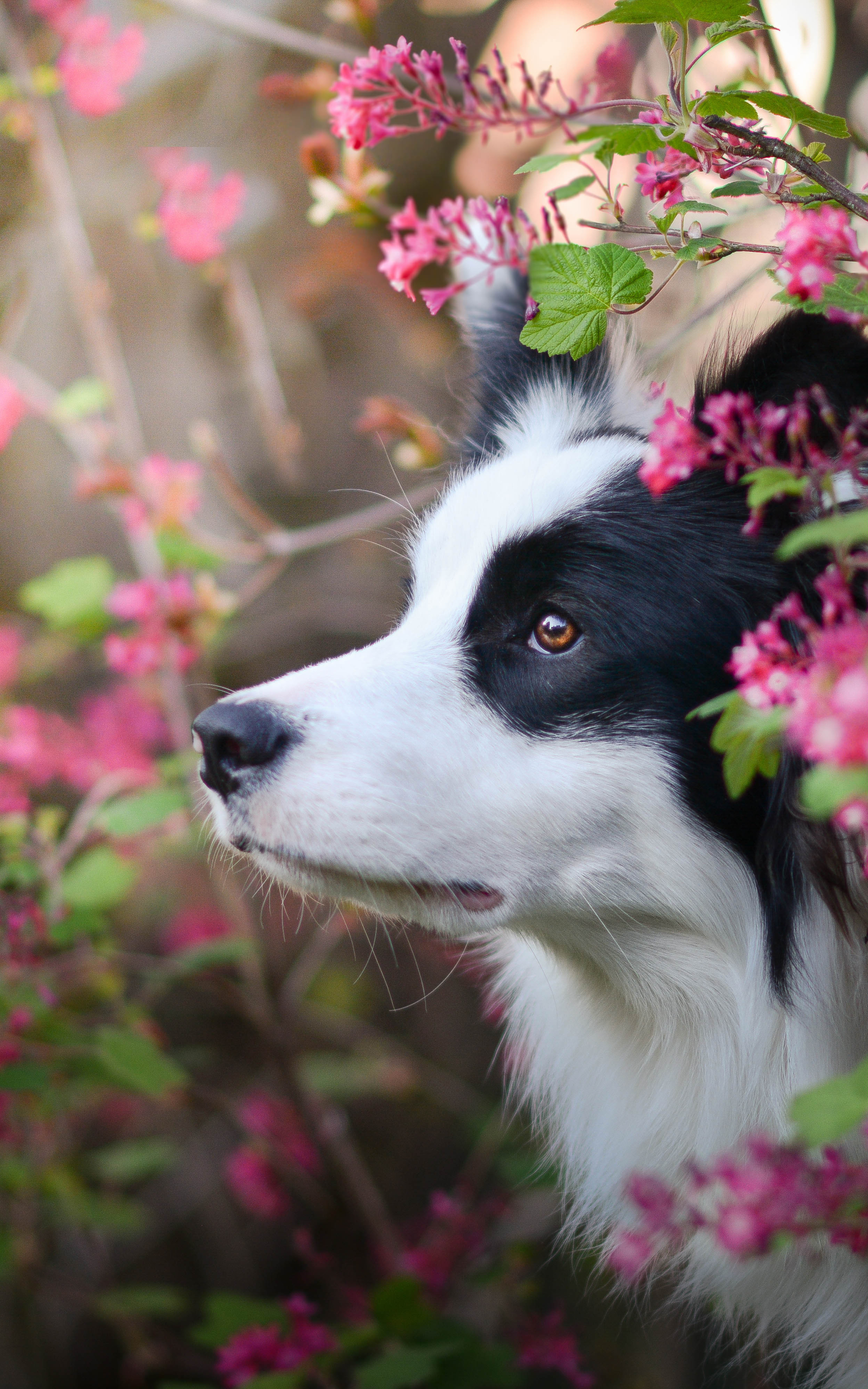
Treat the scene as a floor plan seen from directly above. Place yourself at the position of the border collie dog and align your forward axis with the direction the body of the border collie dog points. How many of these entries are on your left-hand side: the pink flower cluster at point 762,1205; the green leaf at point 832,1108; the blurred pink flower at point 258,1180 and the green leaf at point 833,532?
3

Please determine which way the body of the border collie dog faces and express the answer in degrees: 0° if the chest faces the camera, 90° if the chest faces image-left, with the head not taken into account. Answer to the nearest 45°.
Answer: approximately 90°

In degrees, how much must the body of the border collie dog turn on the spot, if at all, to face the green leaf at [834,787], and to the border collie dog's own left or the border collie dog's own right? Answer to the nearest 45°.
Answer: approximately 90° to the border collie dog's own left

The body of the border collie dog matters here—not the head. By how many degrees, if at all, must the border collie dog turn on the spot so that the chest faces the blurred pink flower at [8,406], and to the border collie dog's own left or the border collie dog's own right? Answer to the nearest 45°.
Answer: approximately 45° to the border collie dog's own right

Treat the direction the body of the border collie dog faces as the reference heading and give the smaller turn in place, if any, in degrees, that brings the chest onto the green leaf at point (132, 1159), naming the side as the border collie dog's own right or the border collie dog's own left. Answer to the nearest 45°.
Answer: approximately 45° to the border collie dog's own right

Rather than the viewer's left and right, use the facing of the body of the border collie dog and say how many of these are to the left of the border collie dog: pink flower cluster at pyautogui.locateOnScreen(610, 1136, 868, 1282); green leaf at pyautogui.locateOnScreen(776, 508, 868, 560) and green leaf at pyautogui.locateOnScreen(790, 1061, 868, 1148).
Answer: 3

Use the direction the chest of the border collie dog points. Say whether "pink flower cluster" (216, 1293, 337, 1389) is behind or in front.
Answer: in front
